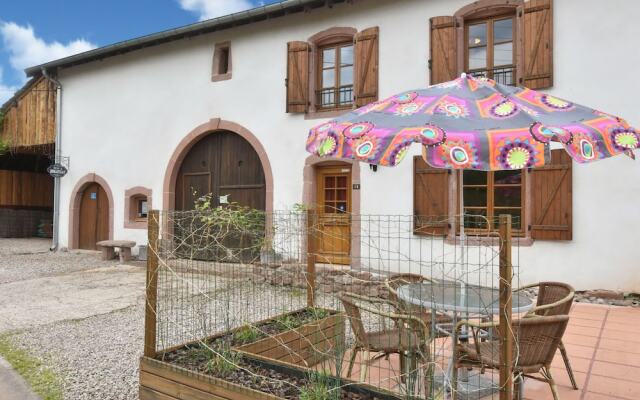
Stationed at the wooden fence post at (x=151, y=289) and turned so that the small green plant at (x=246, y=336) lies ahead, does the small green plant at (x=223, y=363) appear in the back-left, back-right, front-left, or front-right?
front-right

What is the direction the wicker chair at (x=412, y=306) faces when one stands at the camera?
facing the viewer and to the right of the viewer

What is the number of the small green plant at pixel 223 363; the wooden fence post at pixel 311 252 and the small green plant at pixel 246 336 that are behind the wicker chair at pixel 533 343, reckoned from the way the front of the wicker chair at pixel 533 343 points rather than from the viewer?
0

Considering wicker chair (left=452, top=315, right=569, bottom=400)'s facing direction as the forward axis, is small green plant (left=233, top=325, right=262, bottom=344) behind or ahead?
ahead

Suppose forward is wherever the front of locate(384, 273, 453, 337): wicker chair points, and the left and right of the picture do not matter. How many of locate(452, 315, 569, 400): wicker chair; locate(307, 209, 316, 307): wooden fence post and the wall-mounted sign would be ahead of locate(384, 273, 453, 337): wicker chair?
1

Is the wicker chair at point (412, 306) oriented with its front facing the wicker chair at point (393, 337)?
no

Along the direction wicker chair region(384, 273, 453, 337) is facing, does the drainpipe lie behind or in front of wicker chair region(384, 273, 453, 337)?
behind

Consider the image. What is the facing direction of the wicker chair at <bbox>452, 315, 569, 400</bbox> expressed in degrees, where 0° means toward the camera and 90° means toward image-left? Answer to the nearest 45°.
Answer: approximately 135°

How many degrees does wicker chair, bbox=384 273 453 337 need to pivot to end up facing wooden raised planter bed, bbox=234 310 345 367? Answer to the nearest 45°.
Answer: approximately 135° to its right

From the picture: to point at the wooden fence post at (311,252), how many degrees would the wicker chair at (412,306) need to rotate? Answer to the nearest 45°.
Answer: approximately 180°

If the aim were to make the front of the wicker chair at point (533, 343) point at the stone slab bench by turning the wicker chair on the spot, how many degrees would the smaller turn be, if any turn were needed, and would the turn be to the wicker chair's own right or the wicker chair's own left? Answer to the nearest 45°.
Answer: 0° — it already faces it

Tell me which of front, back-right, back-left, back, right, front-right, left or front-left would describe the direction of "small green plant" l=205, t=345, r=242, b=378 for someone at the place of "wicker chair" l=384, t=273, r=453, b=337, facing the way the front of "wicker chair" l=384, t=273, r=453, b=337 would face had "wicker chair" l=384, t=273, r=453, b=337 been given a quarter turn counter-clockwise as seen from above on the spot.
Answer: back

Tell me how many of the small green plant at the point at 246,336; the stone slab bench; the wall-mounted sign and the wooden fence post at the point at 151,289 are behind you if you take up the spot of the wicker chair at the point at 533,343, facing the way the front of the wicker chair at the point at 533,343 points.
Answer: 0

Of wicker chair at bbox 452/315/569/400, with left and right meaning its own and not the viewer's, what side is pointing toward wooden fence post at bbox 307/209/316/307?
front

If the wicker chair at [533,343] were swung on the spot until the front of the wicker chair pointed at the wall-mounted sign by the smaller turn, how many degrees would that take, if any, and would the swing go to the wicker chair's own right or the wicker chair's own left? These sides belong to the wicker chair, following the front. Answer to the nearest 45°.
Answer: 0° — it already faces it

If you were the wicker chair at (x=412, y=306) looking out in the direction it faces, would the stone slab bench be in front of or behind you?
behind

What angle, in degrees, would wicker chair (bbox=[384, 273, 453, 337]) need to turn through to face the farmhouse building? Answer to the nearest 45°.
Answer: approximately 135° to its left
